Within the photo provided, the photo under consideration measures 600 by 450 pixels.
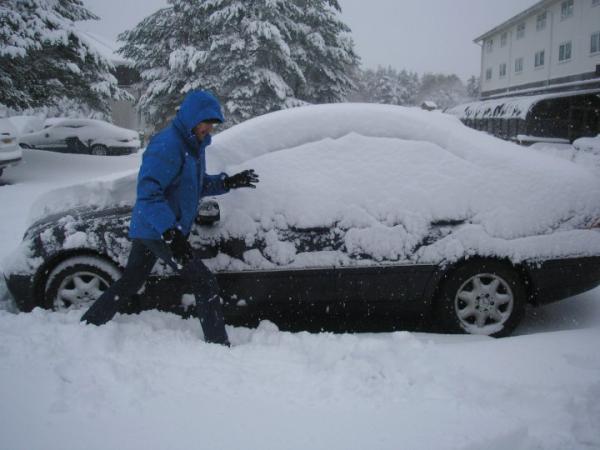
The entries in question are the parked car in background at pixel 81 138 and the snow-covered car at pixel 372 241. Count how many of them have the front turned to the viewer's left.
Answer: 1

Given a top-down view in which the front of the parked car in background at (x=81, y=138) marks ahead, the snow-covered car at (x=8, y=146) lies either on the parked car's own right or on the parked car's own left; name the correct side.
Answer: on the parked car's own right

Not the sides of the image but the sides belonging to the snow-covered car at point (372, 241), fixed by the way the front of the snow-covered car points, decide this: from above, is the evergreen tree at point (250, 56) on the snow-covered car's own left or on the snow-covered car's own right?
on the snow-covered car's own right

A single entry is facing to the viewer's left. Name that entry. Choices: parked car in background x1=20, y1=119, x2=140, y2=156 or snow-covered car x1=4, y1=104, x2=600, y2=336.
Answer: the snow-covered car

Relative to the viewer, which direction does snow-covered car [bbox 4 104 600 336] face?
to the viewer's left

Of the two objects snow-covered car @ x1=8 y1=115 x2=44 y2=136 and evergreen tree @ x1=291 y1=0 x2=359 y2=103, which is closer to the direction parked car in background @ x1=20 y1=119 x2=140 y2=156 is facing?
the evergreen tree

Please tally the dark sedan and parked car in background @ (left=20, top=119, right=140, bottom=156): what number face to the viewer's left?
1

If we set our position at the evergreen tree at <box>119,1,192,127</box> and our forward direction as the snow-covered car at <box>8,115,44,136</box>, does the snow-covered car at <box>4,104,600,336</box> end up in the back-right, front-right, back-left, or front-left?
front-left

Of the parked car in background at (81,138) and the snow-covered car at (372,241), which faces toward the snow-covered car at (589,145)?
the parked car in background

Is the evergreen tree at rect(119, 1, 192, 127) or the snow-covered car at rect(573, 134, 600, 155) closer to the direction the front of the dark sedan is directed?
the evergreen tree
